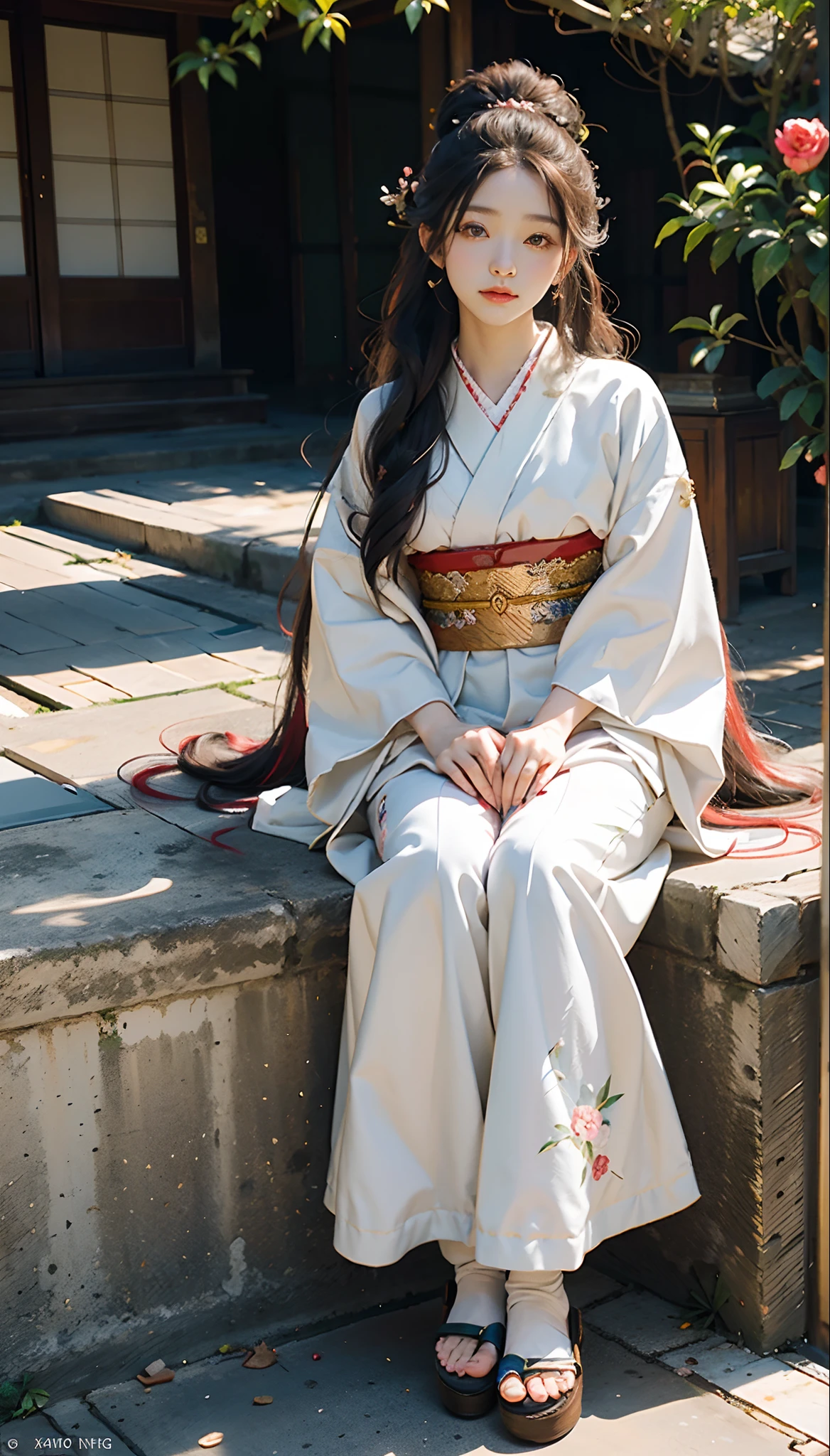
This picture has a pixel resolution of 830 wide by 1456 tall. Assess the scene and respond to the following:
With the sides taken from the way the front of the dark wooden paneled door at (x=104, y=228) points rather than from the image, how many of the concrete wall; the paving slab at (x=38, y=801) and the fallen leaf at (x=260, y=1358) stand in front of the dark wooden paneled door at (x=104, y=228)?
3

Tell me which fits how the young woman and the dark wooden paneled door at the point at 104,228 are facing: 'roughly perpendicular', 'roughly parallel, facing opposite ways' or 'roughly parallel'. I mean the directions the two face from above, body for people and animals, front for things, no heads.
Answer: roughly parallel

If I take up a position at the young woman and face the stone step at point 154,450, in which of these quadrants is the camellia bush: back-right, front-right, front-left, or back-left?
front-right

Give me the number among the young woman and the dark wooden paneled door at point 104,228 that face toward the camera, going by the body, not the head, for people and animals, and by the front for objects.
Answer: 2

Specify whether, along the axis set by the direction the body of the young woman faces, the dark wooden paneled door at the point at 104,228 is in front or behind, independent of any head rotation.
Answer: behind

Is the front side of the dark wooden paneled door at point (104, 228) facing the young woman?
yes

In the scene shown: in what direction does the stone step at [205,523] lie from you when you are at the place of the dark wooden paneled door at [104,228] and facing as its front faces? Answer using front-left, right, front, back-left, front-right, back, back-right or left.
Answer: front

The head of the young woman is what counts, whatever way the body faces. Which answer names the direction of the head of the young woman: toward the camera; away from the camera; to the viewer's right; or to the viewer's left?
toward the camera

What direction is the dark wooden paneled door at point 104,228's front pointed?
toward the camera

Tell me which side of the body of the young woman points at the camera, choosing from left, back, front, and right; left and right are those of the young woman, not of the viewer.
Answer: front

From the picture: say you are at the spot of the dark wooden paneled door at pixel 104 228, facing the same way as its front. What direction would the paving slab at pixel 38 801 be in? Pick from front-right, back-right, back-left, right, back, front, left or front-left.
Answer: front

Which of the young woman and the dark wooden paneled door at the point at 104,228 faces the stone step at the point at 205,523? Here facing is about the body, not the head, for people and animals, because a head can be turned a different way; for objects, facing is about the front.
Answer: the dark wooden paneled door
